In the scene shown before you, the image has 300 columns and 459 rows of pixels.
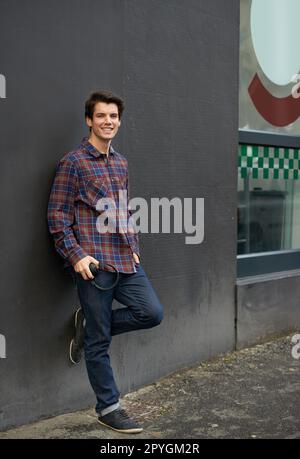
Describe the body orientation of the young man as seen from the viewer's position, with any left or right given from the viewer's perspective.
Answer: facing the viewer and to the right of the viewer
